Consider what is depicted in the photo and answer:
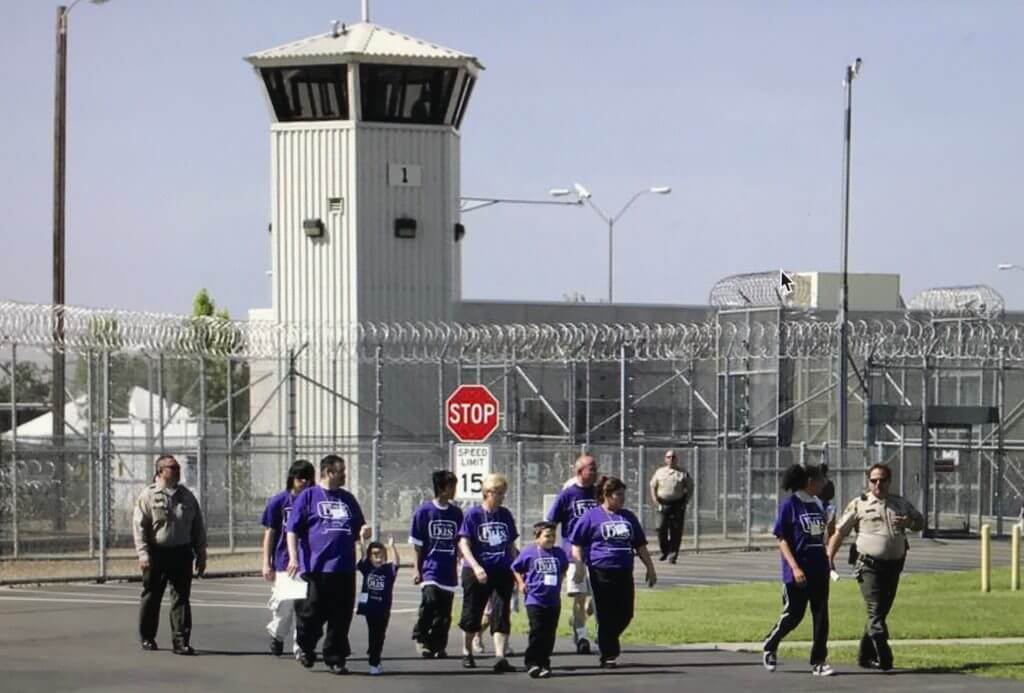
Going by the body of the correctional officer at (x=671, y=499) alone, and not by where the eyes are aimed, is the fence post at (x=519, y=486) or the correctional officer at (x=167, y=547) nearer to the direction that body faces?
the correctional officer

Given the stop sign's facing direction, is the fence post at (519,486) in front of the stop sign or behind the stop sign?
behind

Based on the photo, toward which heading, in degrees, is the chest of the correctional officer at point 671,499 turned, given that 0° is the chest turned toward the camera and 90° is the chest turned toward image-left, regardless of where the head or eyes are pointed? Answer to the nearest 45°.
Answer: approximately 0°

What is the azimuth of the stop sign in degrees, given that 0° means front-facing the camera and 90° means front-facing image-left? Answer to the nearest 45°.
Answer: approximately 0°

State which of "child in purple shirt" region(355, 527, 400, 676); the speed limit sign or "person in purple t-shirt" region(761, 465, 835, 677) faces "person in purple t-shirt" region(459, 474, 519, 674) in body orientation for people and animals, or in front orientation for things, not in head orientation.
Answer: the speed limit sign

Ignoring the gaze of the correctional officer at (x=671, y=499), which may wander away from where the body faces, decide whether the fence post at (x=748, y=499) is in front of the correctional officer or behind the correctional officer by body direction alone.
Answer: behind

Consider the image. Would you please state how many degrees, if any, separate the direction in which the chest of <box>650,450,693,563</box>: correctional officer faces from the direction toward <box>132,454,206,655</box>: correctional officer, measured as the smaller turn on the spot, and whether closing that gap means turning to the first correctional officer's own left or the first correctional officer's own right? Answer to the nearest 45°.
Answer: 0° — they already face them

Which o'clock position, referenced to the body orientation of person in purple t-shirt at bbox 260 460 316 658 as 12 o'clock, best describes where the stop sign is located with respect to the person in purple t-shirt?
The stop sign is roughly at 8 o'clock from the person in purple t-shirt.
